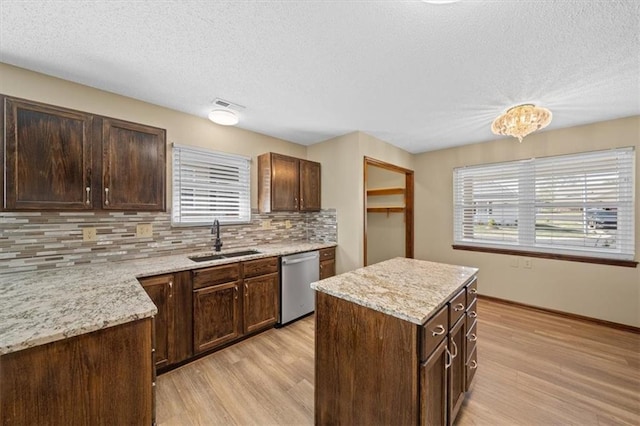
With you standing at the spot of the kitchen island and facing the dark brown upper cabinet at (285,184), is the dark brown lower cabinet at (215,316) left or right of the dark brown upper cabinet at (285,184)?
left

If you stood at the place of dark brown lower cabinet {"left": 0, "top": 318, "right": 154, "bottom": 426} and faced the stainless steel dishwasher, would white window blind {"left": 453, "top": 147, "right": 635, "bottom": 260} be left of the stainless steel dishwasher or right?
right

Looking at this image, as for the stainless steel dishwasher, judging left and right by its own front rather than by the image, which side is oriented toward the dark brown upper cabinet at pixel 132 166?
right

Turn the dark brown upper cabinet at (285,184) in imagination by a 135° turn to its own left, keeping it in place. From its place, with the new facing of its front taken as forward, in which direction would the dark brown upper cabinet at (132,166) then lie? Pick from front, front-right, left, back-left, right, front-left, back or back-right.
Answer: back-left

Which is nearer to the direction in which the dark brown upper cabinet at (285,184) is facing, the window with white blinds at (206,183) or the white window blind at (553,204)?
the white window blind
